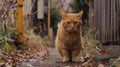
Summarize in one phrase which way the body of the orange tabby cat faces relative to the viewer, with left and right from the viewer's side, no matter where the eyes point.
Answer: facing the viewer

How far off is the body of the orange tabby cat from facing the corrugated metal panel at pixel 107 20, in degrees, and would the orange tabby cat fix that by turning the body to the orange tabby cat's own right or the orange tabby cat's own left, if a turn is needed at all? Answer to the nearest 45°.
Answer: approximately 135° to the orange tabby cat's own left

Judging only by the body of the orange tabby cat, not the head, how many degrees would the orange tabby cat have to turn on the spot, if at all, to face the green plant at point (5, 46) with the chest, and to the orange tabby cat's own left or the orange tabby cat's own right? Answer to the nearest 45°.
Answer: approximately 135° to the orange tabby cat's own right

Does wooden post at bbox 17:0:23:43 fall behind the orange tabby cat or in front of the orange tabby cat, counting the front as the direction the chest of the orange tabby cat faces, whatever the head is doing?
behind
